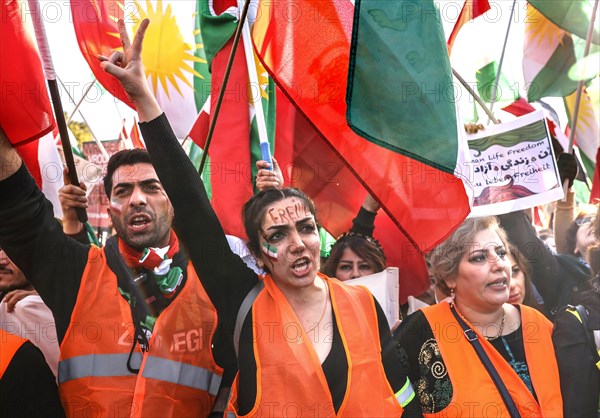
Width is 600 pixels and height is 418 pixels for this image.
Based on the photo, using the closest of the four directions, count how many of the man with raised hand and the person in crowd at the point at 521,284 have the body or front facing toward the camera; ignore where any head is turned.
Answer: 2

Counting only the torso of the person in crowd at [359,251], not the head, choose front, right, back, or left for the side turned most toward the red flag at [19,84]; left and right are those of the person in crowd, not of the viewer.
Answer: right

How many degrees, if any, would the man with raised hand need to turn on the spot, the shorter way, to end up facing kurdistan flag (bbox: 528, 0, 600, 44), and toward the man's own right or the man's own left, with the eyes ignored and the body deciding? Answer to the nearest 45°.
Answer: approximately 90° to the man's own left

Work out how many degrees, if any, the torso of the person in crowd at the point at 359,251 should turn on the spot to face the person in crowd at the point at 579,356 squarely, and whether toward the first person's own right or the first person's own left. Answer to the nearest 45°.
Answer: approximately 45° to the first person's own left

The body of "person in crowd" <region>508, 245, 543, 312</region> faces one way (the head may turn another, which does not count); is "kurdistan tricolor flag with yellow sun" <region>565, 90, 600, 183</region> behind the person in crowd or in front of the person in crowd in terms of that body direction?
behind

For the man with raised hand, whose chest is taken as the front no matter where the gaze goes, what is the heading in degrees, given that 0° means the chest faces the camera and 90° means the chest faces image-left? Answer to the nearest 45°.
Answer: approximately 0°

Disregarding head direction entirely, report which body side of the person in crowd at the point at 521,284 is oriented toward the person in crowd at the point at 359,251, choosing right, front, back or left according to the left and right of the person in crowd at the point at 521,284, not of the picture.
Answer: right

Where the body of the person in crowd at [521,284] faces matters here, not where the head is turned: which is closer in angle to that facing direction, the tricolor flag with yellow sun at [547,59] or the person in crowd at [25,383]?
the person in crowd

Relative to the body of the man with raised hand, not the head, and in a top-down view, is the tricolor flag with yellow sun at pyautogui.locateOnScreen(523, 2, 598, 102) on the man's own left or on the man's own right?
on the man's own left

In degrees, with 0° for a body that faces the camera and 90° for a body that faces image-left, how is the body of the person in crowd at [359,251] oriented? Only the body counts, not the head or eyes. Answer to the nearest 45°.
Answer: approximately 0°

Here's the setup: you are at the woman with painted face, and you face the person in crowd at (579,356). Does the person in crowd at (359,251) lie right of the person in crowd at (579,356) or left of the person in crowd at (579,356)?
left
